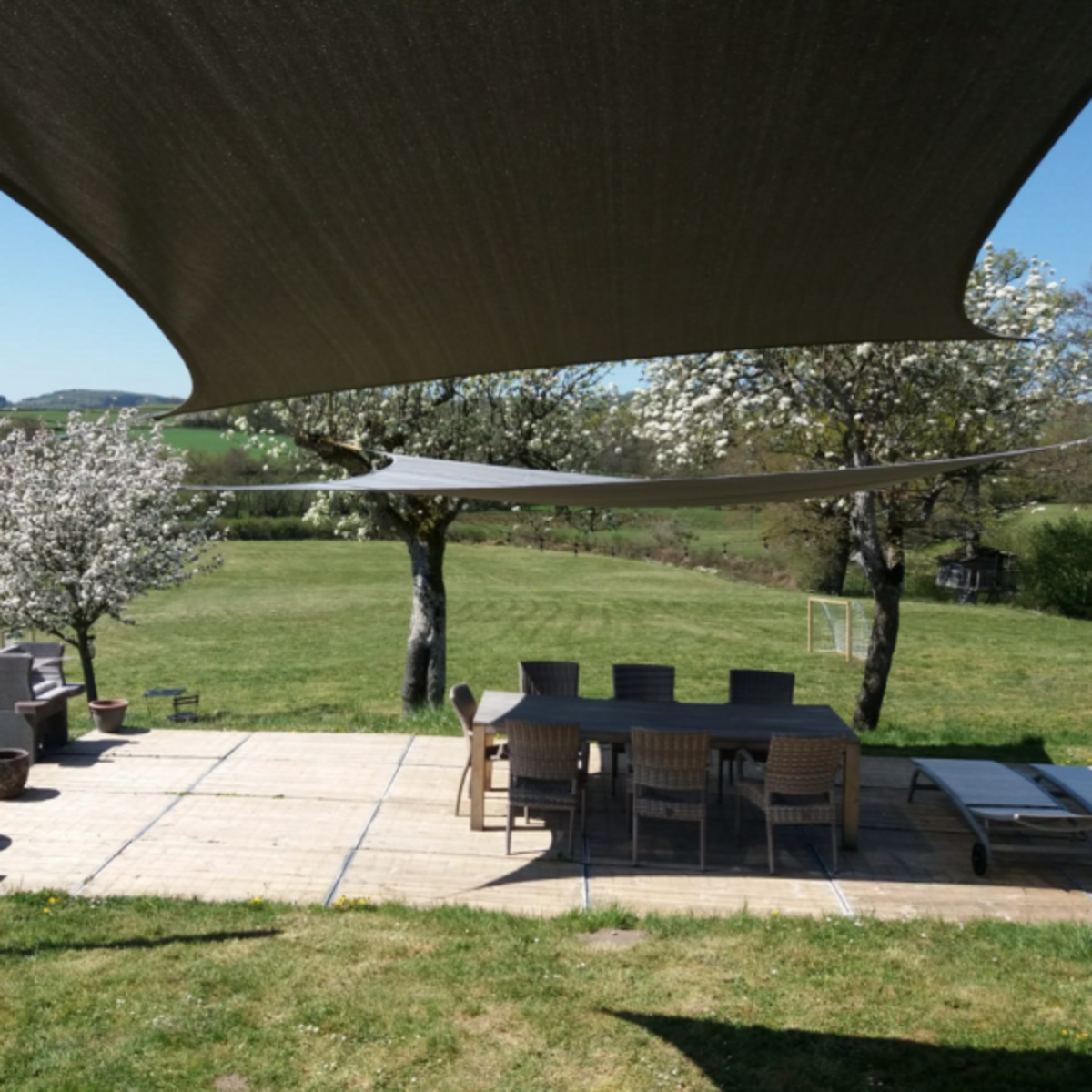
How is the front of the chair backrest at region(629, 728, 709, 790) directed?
away from the camera

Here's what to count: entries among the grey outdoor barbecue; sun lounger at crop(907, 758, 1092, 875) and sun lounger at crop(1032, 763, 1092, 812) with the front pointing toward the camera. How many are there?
0

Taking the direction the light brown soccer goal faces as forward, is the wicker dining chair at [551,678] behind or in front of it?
in front

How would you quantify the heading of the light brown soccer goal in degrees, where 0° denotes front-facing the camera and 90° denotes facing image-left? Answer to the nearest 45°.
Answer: approximately 45°

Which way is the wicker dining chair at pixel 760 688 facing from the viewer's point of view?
toward the camera

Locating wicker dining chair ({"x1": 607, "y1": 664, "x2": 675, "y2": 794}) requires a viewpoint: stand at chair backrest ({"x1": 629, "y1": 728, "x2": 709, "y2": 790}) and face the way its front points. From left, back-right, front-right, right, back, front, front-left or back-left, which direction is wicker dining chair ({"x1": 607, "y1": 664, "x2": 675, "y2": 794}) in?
front

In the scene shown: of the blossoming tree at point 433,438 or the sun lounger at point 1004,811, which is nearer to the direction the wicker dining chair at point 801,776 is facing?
the blossoming tree

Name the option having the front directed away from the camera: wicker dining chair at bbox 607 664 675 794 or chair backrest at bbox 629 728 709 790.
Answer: the chair backrest

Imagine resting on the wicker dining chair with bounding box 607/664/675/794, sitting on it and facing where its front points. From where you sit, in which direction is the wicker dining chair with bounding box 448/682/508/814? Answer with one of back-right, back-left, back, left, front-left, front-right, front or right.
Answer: front-right

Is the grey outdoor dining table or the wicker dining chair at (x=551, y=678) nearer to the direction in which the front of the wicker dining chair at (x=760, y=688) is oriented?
the grey outdoor dining table

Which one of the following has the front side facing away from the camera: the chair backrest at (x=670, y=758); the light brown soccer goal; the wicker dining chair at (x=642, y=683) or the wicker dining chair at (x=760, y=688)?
the chair backrest

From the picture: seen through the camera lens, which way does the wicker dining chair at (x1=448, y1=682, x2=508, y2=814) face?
facing to the right of the viewer

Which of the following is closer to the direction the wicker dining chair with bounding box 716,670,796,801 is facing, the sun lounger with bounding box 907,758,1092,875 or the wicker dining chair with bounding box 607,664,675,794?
the sun lounger

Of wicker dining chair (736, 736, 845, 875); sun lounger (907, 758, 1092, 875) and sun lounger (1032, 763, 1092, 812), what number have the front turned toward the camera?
0

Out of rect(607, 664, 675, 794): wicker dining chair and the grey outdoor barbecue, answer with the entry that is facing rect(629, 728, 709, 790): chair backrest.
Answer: the wicker dining chair
